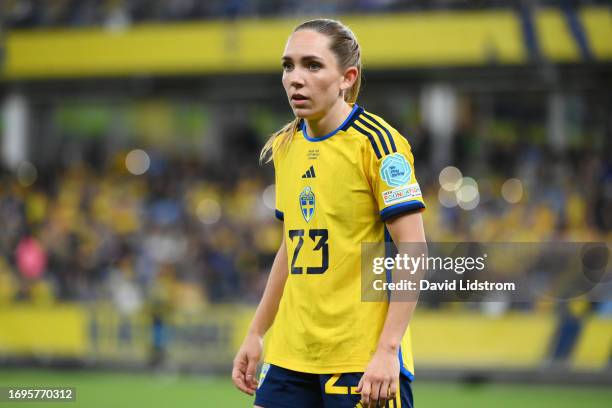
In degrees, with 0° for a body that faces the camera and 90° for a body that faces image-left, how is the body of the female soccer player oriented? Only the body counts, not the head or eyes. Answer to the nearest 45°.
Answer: approximately 45°
